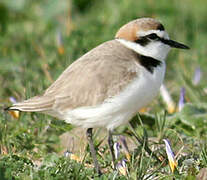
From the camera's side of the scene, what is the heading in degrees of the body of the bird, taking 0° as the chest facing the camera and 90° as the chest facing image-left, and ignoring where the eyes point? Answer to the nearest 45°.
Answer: approximately 270°
